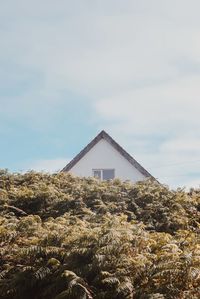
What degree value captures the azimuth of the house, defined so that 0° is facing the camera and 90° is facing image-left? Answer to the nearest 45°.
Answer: approximately 0°
